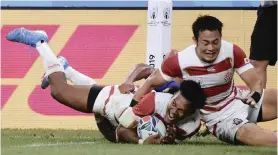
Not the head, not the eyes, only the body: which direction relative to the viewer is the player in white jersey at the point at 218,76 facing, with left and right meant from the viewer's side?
facing the viewer
